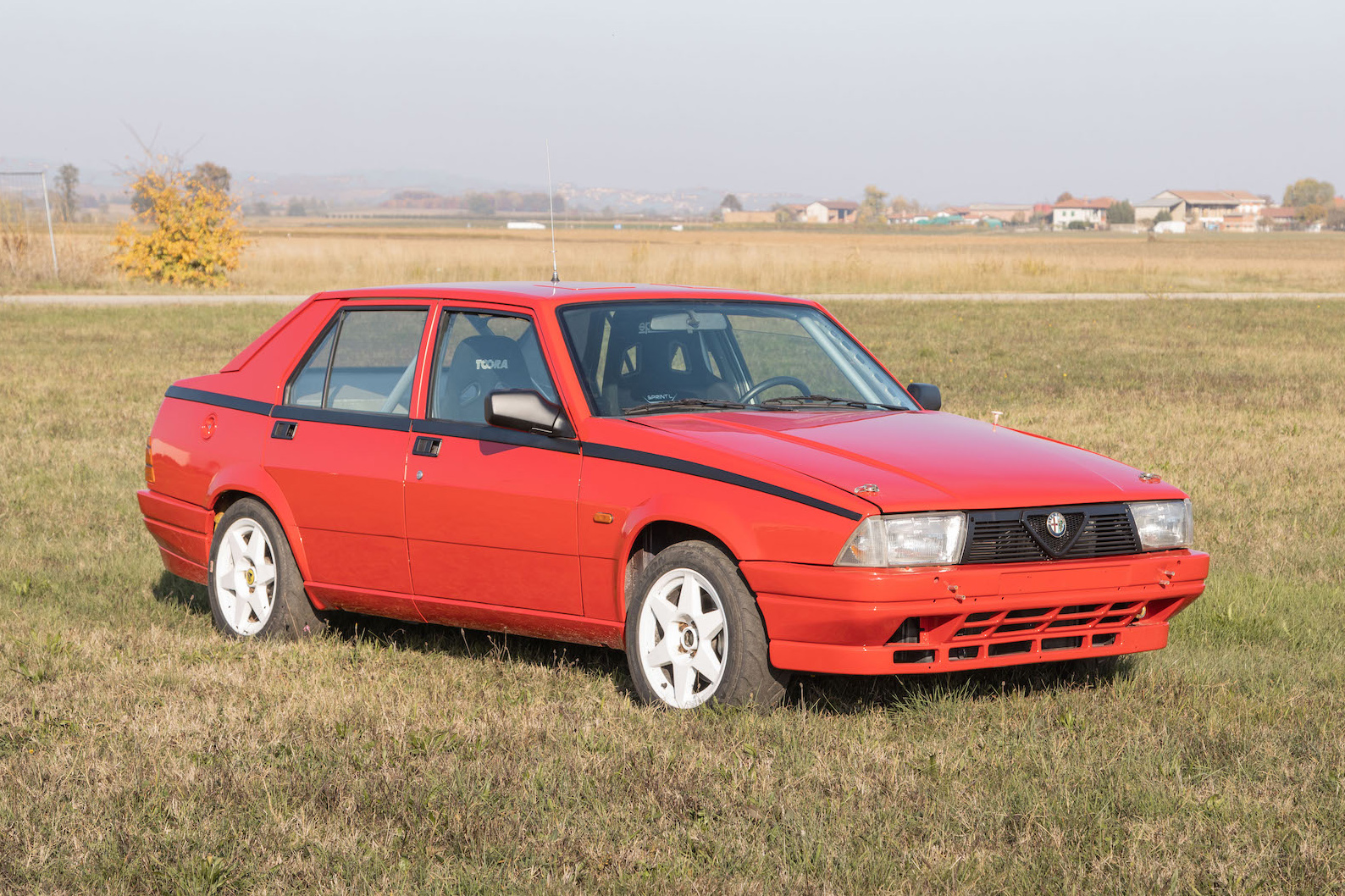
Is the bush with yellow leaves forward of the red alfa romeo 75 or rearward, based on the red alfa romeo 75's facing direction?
rearward

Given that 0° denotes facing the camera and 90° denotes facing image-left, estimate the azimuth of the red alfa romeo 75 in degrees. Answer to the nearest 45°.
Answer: approximately 315°
